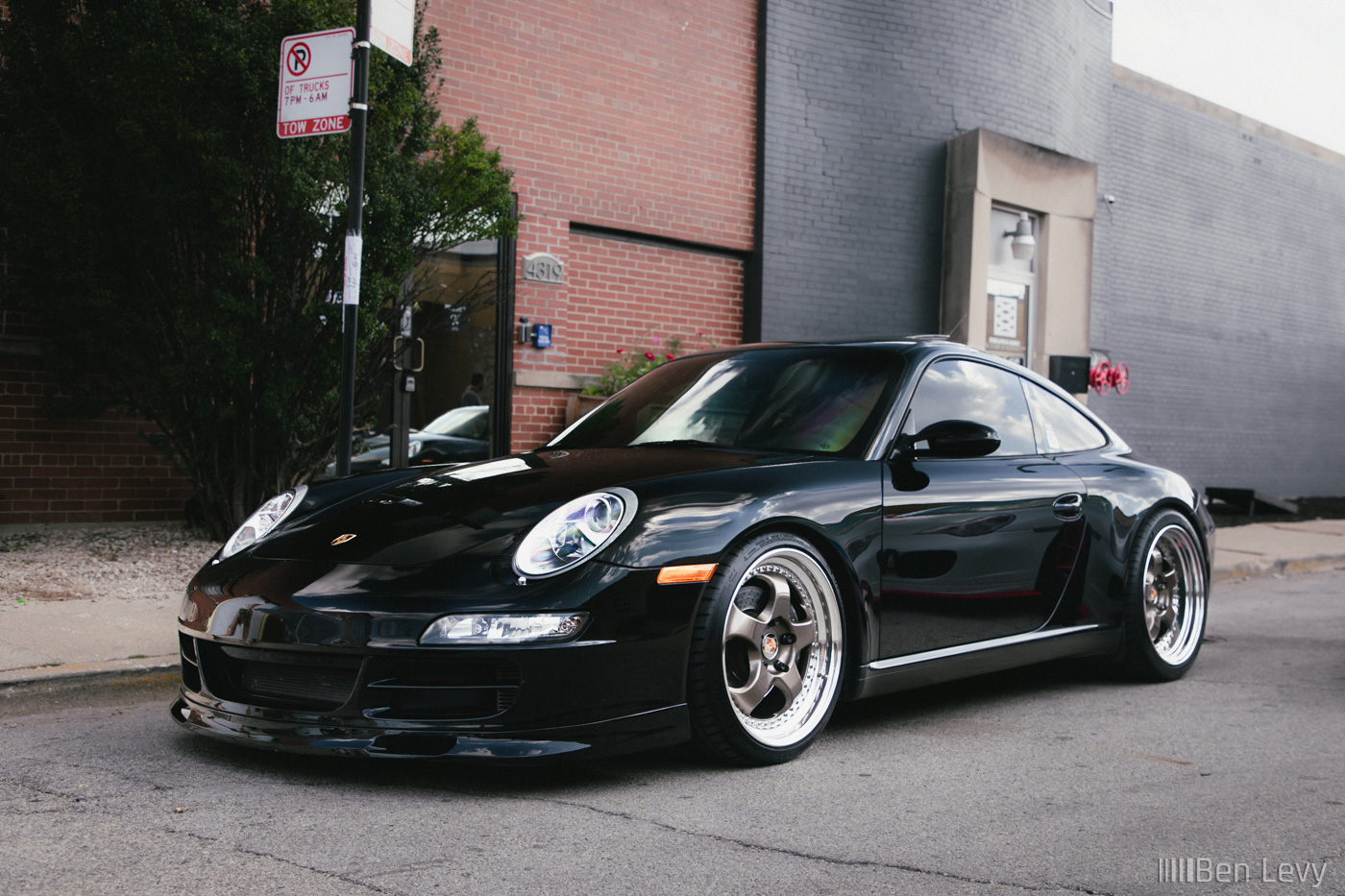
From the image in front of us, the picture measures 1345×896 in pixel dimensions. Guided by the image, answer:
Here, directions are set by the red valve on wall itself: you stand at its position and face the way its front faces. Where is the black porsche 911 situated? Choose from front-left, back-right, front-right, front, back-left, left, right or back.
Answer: front-right

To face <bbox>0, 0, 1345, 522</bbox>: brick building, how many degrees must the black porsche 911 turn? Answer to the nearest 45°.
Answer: approximately 135° to its right

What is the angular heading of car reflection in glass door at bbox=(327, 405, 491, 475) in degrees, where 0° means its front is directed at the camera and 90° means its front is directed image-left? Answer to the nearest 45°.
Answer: approximately 45°

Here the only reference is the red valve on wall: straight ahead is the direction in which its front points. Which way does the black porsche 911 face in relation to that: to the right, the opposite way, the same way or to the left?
to the right

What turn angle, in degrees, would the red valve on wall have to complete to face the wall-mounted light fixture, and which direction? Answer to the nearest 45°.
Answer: approximately 90° to its right

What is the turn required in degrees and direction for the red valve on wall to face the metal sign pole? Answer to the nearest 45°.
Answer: approximately 45° to its right

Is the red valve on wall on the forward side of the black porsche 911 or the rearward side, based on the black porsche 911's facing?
on the rearward side

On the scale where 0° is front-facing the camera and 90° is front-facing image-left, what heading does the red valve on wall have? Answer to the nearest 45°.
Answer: approximately 315°

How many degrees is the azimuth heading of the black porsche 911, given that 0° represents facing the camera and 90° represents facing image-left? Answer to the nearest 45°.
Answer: approximately 45°
